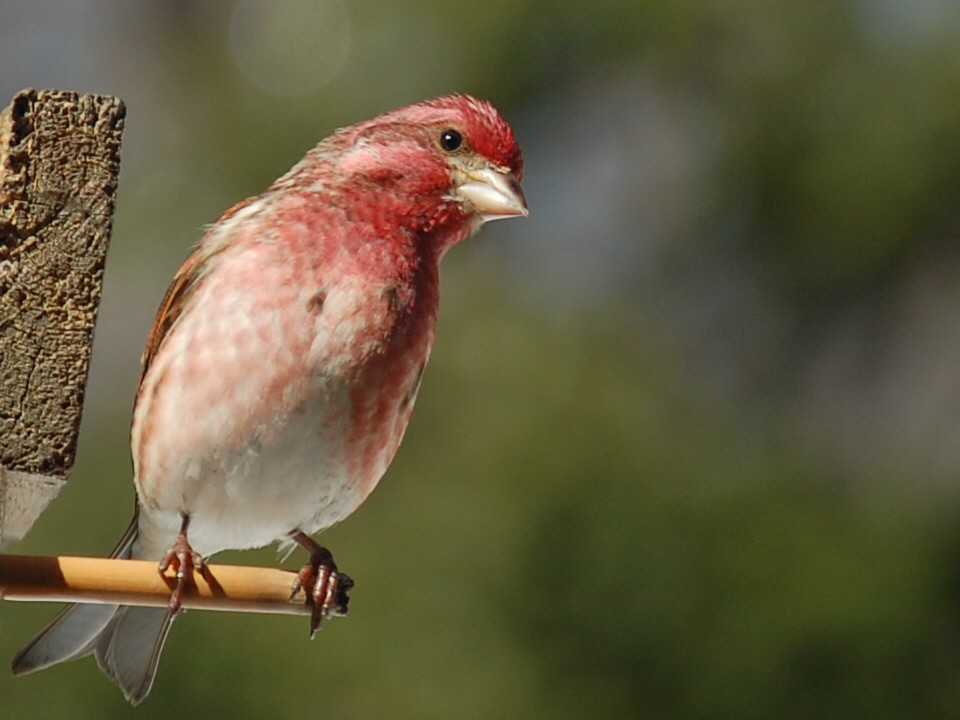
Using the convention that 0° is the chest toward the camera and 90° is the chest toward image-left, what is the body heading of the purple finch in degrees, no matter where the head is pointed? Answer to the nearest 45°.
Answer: approximately 315°

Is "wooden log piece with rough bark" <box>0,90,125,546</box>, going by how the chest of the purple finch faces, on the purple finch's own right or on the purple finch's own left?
on the purple finch's own right
